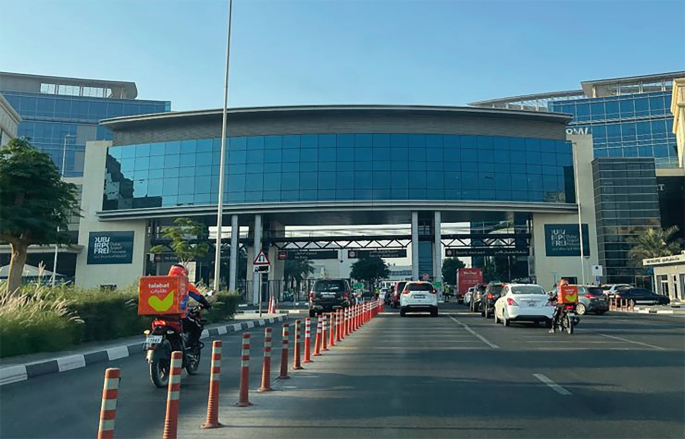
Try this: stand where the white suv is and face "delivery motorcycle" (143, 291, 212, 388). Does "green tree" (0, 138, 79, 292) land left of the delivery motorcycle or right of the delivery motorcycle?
right

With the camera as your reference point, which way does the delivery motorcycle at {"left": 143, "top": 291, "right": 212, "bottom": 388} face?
facing away from the viewer and to the right of the viewer

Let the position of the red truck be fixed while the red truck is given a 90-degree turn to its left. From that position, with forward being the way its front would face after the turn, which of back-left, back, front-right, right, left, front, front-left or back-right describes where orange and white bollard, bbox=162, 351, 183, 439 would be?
left

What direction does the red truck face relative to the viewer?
away from the camera

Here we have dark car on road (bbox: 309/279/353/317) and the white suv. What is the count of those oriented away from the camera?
2

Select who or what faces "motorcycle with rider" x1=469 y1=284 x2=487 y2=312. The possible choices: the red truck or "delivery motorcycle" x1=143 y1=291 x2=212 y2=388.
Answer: the delivery motorcycle

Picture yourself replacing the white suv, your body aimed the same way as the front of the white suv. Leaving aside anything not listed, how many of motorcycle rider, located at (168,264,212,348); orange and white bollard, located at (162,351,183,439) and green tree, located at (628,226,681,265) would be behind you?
2

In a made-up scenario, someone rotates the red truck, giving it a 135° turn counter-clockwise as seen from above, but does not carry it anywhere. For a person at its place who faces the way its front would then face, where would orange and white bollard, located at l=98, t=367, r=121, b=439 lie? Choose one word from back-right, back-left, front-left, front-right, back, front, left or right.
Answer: front-left

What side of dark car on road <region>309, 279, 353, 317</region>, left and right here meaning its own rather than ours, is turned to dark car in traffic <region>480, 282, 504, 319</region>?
right

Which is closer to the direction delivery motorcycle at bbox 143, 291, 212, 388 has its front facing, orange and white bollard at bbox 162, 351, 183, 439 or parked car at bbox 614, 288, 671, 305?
the parked car

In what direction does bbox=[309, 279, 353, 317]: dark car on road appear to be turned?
away from the camera

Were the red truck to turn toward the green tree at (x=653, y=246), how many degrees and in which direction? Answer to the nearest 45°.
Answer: approximately 90° to its right

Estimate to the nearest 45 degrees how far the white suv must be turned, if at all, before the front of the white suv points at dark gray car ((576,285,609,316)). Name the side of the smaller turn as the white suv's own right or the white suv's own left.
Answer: approximately 90° to the white suv's own right

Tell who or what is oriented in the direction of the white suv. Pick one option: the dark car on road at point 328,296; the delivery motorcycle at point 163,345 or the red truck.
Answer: the delivery motorcycle

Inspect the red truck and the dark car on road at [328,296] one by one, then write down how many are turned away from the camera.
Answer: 2

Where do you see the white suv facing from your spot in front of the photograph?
facing away from the viewer
